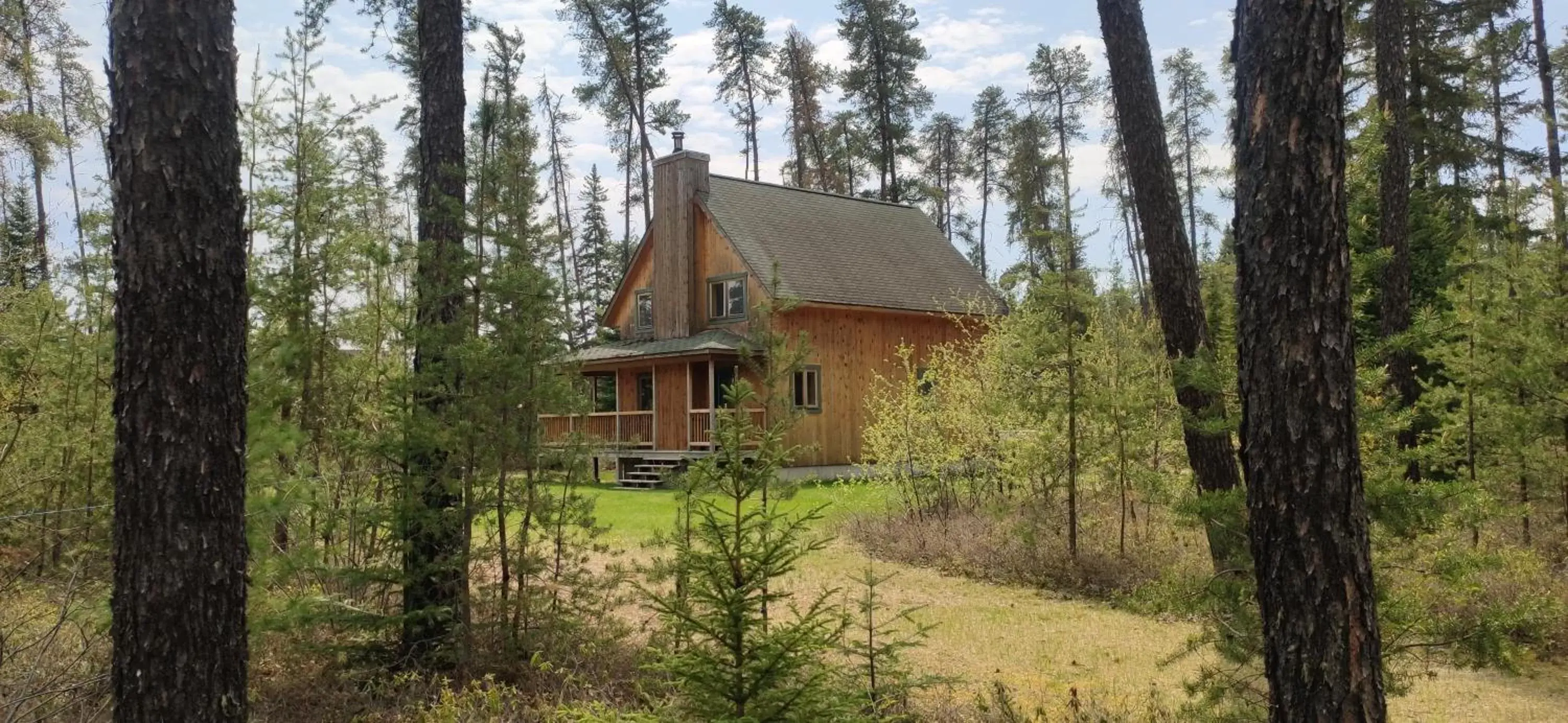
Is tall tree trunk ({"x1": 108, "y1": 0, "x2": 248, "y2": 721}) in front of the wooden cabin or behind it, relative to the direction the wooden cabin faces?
in front

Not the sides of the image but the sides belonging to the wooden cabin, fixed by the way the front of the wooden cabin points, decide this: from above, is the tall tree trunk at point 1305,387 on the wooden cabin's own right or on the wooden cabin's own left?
on the wooden cabin's own left

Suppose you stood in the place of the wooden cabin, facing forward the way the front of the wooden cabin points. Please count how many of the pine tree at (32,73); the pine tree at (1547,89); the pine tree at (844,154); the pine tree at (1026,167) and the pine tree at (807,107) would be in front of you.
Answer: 1

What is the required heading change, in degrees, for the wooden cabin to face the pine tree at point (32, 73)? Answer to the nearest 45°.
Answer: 0° — it already faces it

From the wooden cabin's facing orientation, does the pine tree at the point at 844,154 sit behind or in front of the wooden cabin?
behind

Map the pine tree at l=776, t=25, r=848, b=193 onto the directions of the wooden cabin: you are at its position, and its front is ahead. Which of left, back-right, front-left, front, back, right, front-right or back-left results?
back-right

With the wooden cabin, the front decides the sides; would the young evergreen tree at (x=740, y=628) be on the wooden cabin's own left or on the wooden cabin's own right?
on the wooden cabin's own left

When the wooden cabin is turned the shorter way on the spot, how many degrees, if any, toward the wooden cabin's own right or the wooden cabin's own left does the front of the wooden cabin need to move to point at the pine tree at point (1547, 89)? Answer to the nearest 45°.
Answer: approximately 135° to the wooden cabin's own left

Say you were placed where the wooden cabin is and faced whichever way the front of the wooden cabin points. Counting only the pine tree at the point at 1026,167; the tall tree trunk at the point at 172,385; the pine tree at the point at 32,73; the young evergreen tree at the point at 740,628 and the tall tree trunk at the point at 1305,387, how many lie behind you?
1

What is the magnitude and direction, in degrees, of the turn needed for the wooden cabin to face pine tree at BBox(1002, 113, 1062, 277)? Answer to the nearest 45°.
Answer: approximately 180°
